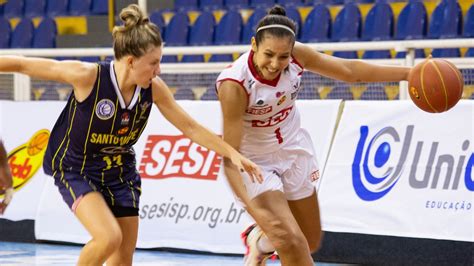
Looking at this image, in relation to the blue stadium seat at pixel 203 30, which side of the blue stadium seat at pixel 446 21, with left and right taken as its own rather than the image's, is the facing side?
right

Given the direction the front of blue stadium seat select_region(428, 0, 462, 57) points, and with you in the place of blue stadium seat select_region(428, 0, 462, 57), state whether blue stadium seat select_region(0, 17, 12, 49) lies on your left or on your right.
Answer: on your right

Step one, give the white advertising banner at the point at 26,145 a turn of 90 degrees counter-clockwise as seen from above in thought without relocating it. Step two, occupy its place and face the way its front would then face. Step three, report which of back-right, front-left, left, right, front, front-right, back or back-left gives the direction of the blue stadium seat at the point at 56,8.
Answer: left

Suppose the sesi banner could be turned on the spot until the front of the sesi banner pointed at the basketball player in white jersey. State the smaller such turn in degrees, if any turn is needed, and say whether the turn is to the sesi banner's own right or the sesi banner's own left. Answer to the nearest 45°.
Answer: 0° — it already faces them

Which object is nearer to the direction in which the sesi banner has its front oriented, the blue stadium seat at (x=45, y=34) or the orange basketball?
the orange basketball

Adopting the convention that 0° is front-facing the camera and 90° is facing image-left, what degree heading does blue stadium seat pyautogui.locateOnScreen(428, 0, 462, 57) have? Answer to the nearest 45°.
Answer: approximately 0°

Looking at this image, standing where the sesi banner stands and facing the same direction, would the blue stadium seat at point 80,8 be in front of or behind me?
behind

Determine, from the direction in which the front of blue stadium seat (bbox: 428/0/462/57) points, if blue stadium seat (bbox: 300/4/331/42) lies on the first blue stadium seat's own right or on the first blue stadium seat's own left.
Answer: on the first blue stadium seat's own right
